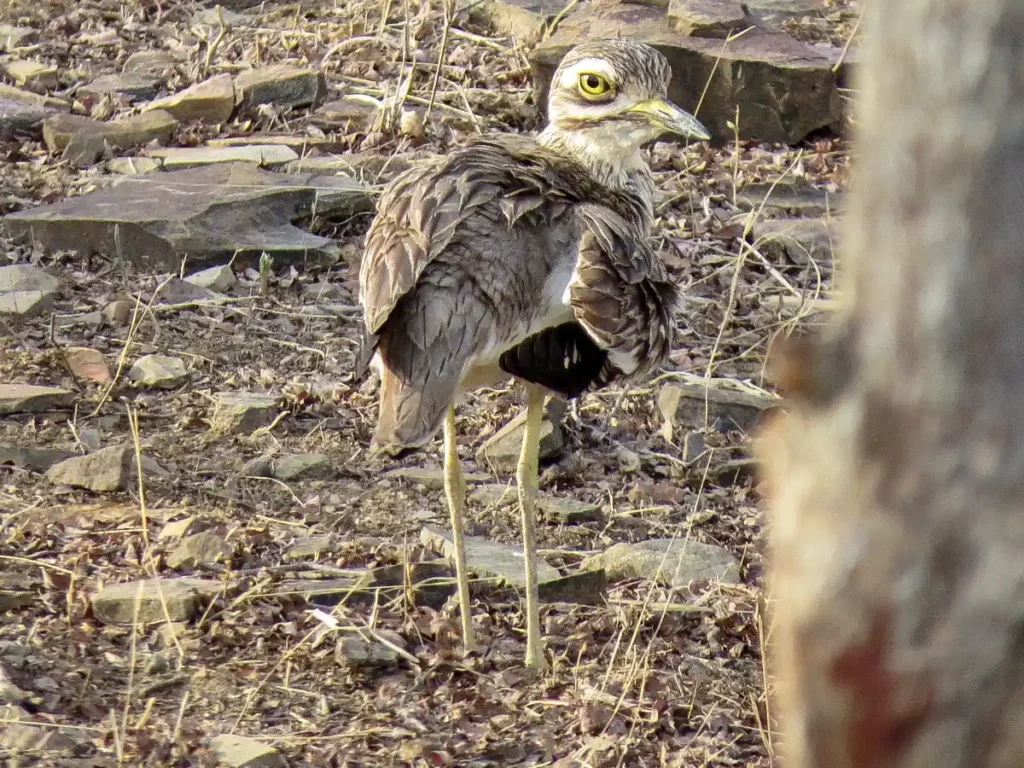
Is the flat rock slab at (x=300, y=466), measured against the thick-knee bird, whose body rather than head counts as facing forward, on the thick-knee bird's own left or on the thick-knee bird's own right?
on the thick-knee bird's own left

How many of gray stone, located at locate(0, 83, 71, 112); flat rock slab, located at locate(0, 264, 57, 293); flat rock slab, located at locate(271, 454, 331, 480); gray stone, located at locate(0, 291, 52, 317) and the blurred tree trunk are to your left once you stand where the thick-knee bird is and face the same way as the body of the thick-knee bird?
4

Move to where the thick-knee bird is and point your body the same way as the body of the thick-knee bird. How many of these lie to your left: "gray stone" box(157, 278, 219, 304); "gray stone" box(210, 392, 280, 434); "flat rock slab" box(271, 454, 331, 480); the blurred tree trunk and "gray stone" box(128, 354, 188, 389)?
4

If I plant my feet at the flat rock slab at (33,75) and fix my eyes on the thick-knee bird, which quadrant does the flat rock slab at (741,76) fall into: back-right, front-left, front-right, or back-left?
front-left

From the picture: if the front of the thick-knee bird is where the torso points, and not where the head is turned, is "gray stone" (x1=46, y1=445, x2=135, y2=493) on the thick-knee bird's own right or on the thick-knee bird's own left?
on the thick-knee bird's own left

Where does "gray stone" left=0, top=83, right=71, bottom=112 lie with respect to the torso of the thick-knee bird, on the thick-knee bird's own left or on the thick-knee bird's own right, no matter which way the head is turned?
on the thick-knee bird's own left

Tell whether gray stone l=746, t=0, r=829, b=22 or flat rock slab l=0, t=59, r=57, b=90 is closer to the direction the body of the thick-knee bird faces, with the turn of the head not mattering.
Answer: the gray stone

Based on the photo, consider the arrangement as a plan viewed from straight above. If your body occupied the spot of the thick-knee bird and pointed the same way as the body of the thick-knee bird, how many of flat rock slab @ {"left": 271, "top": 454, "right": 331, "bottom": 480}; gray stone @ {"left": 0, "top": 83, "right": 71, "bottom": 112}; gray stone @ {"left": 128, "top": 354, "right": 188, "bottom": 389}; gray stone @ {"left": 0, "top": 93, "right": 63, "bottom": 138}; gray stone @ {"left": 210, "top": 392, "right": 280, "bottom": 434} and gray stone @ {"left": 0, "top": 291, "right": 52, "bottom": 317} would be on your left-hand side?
6

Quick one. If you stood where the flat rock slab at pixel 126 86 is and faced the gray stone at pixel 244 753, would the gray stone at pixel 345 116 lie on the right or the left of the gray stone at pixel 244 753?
left

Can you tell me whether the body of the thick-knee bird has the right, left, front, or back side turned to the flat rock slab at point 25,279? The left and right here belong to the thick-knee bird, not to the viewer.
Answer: left

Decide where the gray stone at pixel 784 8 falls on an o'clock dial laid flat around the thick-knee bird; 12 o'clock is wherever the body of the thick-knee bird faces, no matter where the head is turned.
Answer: The gray stone is roughly at 11 o'clock from the thick-knee bird.

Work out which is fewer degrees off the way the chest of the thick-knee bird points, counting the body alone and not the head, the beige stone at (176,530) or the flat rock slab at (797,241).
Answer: the flat rock slab

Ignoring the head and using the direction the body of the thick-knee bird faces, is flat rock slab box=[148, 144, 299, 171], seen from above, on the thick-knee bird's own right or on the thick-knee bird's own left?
on the thick-knee bird's own left

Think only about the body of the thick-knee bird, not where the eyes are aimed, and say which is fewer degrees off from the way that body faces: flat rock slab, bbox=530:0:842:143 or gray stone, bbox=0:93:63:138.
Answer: the flat rock slab

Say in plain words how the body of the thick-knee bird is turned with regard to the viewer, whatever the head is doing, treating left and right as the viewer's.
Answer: facing away from the viewer and to the right of the viewer

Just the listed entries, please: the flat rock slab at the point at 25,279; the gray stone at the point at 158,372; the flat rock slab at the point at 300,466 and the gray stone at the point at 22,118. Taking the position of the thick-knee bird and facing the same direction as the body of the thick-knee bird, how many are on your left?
4

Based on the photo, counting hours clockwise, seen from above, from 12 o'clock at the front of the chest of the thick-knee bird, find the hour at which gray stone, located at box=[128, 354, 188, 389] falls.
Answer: The gray stone is roughly at 9 o'clock from the thick-knee bird.

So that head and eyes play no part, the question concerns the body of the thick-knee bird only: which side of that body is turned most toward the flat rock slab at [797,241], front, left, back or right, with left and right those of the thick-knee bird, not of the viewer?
front

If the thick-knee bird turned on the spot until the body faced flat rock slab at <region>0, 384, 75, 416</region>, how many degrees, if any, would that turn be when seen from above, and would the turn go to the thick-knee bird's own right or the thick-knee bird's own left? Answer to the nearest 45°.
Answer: approximately 90° to the thick-knee bird's own left
